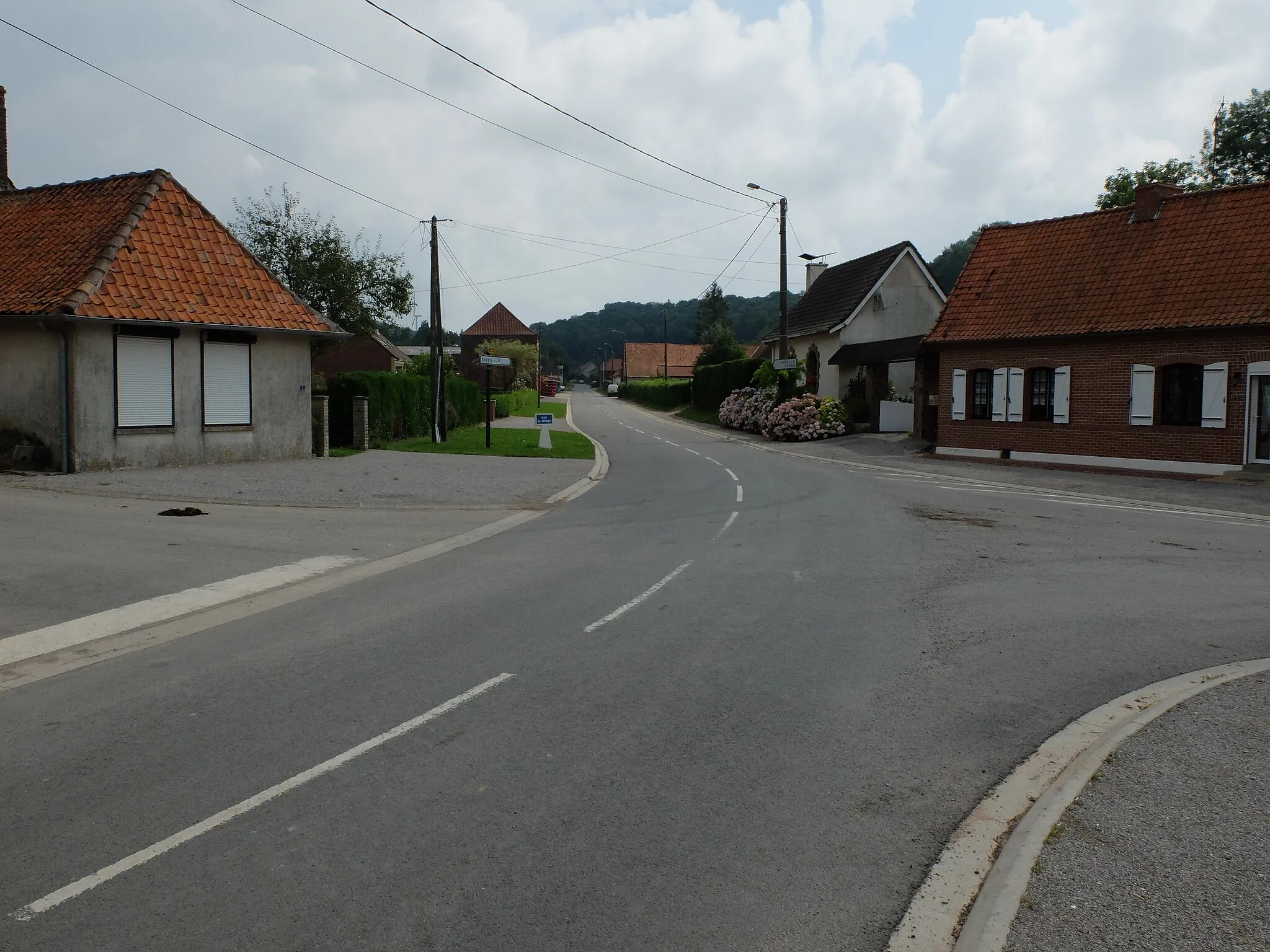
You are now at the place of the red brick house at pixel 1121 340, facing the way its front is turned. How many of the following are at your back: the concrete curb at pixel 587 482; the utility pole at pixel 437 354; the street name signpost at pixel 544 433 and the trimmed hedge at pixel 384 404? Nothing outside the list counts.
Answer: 0

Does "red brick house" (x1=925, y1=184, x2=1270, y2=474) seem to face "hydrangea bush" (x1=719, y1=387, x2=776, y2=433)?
no

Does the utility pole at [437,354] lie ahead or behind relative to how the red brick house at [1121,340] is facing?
ahead

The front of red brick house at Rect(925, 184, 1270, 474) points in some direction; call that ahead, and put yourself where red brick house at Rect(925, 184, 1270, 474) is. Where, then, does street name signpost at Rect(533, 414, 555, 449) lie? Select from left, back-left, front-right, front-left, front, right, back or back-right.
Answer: front-right

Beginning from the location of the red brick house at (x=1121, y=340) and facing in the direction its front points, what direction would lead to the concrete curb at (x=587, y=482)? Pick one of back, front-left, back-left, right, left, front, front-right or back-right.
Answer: front

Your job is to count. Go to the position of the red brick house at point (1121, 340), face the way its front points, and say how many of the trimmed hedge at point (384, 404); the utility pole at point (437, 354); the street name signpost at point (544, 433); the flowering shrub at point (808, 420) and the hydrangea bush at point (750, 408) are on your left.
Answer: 0

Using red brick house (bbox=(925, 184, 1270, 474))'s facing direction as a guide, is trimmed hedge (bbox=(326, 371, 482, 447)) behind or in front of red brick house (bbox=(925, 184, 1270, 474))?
in front

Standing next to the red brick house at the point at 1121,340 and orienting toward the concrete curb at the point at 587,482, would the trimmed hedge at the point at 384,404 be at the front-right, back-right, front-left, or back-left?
front-right

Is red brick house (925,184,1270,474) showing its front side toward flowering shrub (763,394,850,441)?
no

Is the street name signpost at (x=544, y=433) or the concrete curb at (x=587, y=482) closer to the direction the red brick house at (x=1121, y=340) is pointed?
the concrete curb

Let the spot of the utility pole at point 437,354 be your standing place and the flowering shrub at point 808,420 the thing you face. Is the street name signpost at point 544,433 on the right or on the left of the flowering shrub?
right

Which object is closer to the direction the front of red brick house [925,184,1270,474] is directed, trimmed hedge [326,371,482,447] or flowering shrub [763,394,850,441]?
the trimmed hedge

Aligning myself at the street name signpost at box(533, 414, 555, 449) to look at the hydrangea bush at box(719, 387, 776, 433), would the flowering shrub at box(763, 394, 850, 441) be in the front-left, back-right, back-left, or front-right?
front-right
